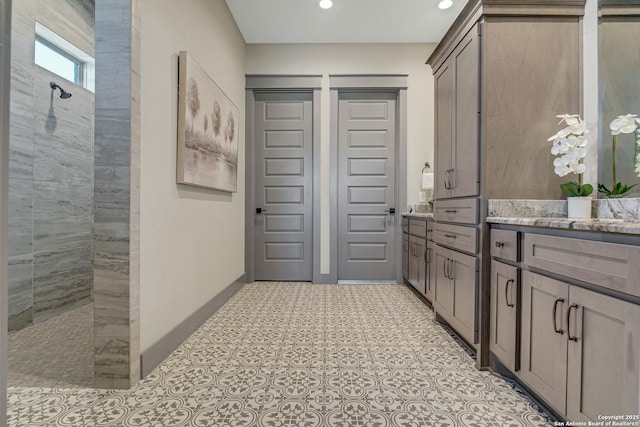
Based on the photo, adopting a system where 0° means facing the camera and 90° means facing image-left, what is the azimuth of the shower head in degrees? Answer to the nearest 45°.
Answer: approximately 315°

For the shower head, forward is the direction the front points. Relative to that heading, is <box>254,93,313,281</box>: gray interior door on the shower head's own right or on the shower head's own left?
on the shower head's own left

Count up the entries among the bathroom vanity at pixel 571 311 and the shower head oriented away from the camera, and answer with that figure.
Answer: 0

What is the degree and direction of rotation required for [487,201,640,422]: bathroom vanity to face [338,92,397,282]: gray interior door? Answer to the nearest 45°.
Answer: approximately 90° to its right
